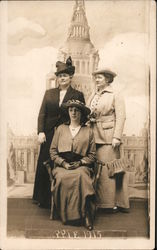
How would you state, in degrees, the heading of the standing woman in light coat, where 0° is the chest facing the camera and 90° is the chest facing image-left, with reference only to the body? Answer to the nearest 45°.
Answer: approximately 45°

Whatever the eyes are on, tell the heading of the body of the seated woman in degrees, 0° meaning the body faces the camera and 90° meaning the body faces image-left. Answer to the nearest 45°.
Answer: approximately 0°
